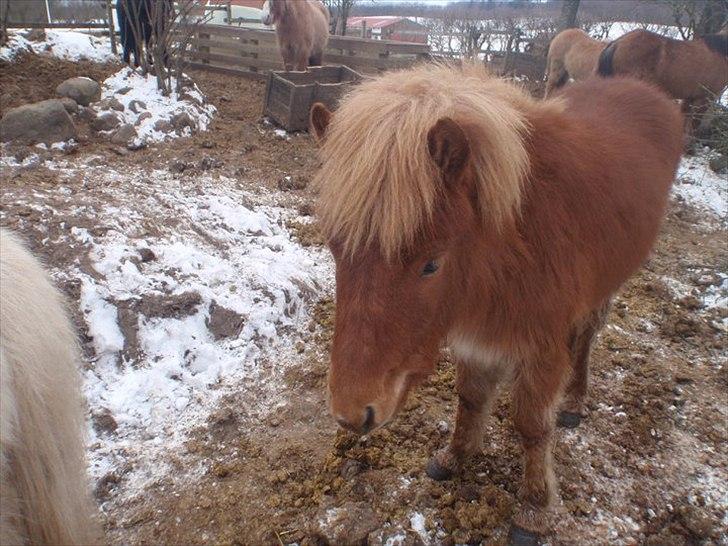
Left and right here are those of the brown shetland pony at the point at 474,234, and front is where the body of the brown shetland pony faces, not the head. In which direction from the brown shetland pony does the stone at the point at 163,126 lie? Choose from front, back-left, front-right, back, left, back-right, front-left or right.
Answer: right

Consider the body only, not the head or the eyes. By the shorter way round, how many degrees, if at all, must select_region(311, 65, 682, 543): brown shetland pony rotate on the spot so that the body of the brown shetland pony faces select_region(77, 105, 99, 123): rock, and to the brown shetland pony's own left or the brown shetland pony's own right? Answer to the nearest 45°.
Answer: approximately 90° to the brown shetland pony's own right

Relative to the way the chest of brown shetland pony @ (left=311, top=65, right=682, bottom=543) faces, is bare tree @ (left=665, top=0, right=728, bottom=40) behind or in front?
behind

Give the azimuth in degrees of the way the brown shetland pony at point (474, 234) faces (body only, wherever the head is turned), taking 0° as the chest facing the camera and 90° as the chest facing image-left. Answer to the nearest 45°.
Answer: approximately 45°

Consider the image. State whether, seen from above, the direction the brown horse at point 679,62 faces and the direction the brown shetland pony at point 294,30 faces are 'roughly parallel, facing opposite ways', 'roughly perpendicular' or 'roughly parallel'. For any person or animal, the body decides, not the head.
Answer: roughly perpendicular
